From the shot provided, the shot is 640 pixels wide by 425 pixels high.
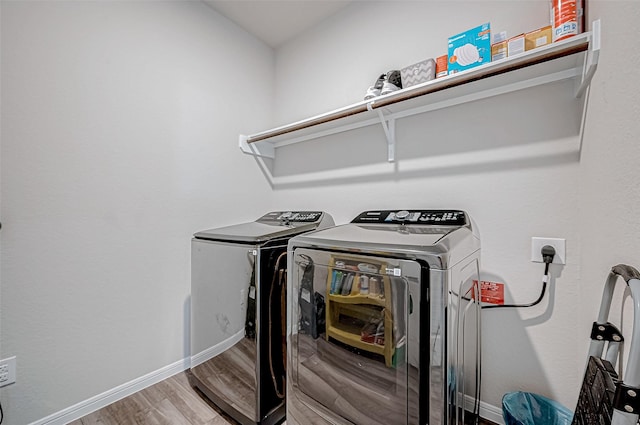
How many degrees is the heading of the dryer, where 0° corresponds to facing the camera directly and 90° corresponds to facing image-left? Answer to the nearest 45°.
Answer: approximately 45°

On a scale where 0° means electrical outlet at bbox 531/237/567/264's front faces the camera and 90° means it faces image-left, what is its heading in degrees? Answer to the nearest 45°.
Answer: approximately 0°
